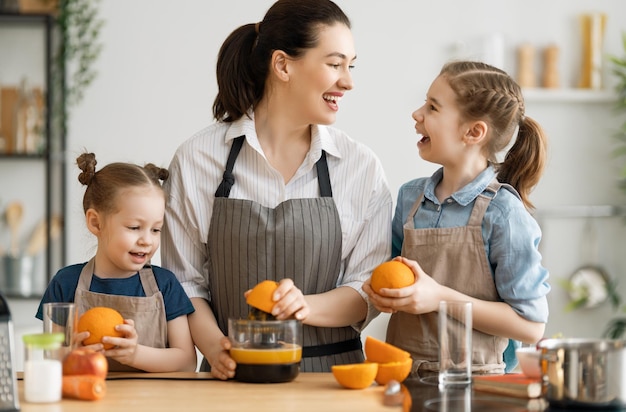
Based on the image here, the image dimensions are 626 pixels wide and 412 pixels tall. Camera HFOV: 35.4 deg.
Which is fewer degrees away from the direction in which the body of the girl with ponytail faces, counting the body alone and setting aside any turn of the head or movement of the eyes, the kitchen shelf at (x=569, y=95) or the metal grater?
the metal grater

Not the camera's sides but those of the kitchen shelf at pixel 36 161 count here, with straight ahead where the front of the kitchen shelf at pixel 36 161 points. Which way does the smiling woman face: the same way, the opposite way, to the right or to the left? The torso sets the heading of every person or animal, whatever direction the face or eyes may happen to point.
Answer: the same way

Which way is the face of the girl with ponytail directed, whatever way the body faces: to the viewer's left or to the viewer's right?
to the viewer's left

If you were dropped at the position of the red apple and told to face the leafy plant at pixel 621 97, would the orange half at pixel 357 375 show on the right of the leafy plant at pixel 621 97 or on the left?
right

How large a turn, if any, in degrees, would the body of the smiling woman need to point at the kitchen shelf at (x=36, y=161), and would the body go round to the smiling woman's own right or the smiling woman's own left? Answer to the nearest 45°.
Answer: approximately 135° to the smiling woman's own right

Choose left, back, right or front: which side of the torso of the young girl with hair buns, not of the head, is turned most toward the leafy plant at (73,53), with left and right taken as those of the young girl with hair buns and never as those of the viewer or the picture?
back

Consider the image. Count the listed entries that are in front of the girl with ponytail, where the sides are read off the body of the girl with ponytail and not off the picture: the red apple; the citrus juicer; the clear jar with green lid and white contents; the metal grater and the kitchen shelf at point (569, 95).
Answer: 4

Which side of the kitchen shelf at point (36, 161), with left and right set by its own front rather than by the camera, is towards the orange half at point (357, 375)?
front

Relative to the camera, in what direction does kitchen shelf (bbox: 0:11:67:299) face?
facing the viewer

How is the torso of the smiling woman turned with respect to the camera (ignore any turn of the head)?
toward the camera

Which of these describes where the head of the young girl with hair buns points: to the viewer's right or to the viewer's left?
to the viewer's right

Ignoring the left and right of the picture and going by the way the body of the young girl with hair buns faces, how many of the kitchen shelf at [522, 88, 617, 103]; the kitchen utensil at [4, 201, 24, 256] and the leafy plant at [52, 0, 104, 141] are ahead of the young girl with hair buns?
0

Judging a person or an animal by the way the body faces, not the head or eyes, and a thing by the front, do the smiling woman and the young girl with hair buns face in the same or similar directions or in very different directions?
same or similar directions

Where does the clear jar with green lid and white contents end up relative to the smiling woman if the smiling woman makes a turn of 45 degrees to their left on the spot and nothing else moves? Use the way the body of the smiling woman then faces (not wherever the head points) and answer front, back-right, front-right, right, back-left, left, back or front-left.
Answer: right

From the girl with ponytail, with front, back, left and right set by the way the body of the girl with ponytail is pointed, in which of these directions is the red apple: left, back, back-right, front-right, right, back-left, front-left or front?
front

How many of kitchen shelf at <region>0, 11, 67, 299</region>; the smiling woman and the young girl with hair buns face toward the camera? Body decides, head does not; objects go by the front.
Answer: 3

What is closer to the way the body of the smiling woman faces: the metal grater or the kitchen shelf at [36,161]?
the metal grater
